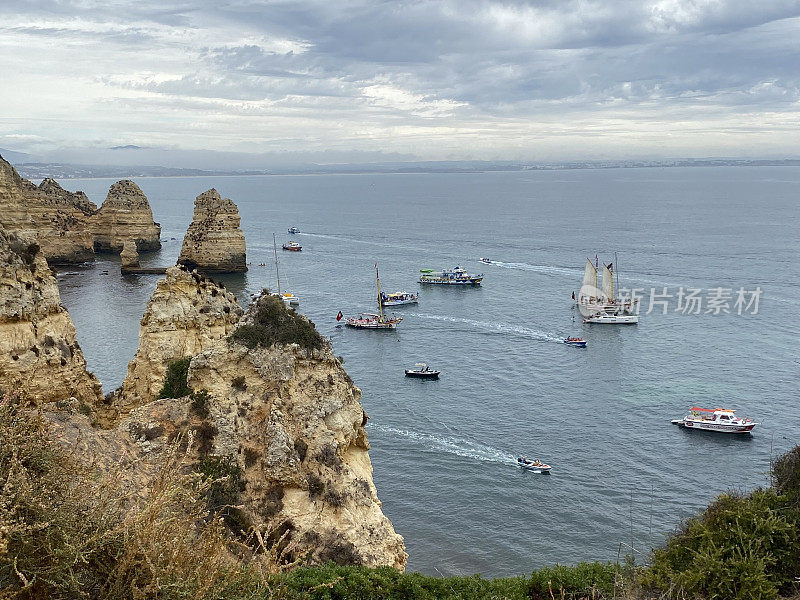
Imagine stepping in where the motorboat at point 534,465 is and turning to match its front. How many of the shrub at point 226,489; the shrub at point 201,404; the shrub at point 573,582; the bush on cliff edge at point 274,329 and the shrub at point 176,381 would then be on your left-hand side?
0

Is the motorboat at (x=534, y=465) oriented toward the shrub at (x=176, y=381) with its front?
no

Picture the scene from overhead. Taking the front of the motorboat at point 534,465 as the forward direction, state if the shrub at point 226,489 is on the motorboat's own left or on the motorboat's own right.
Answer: on the motorboat's own right

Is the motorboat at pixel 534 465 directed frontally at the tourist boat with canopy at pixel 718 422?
no

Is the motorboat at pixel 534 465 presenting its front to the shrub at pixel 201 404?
no

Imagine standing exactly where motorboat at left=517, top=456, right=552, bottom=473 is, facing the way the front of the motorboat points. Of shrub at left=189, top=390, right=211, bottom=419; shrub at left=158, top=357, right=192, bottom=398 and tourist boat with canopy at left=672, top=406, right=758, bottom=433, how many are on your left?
1

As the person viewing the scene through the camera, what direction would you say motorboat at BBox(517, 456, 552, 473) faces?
facing the viewer and to the right of the viewer
